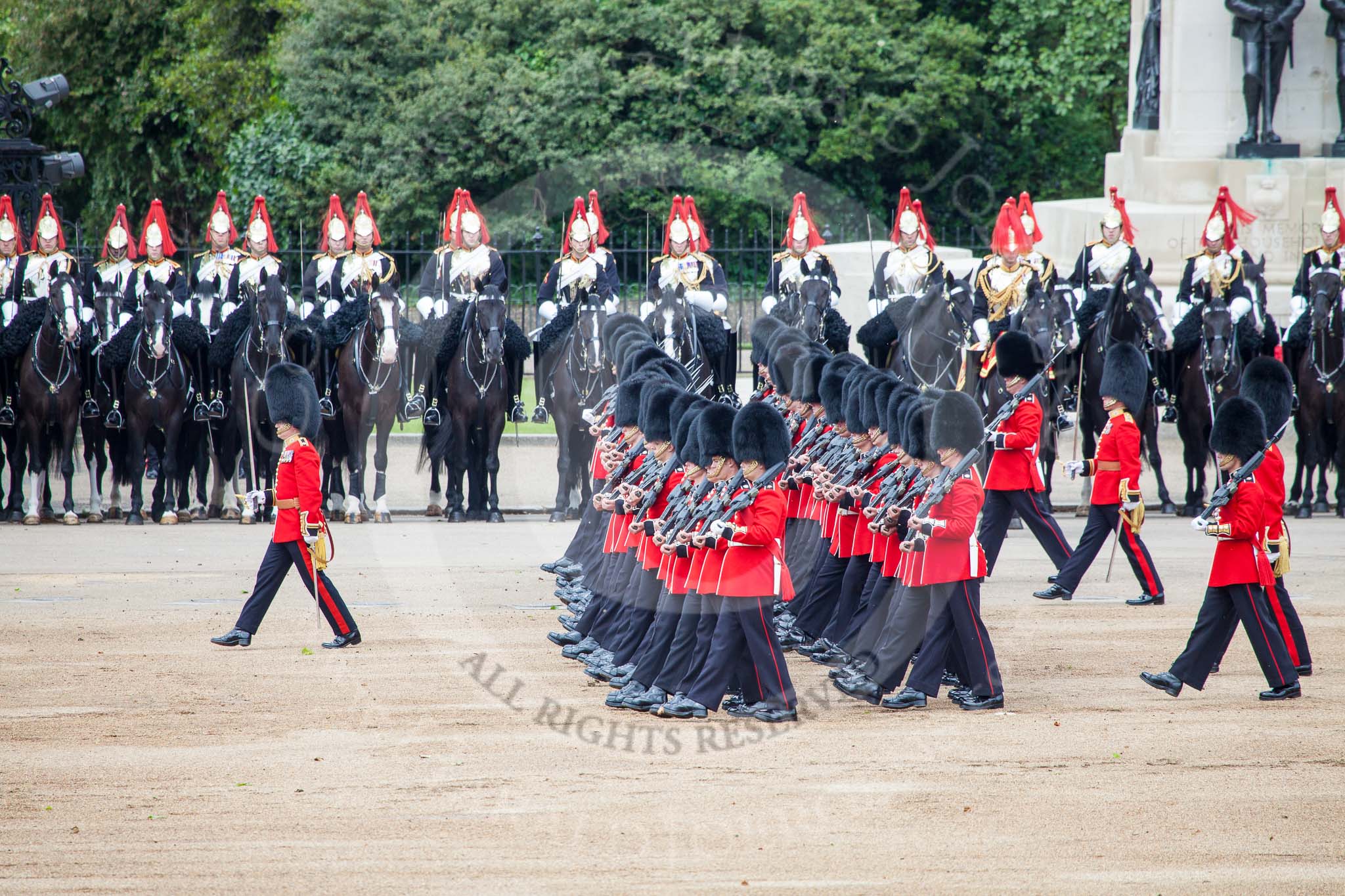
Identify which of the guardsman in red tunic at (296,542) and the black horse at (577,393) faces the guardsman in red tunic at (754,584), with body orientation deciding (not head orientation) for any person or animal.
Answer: the black horse

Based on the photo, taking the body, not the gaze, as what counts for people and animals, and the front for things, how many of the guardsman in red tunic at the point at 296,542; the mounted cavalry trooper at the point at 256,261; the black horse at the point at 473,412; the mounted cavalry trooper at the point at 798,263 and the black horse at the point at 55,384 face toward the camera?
4

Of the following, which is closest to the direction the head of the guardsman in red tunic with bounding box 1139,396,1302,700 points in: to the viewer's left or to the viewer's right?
to the viewer's left

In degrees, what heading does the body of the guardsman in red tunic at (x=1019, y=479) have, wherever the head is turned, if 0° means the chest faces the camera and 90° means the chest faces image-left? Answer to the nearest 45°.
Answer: approximately 90°

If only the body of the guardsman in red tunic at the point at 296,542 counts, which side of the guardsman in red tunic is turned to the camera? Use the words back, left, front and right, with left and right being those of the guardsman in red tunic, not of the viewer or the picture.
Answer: left

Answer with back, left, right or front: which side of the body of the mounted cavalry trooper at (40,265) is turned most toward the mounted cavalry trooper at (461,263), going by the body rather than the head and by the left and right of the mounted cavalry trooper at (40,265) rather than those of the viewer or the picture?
left

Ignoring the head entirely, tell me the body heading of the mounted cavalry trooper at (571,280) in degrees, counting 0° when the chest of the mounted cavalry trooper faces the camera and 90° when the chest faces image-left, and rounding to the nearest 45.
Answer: approximately 0°

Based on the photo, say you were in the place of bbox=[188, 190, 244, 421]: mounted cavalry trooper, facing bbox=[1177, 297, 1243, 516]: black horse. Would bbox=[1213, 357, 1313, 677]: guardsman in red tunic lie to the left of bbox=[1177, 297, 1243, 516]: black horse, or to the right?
right

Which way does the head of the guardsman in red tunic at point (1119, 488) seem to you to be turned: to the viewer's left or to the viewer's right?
to the viewer's left

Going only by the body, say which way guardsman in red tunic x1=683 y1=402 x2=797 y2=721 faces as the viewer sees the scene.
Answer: to the viewer's left

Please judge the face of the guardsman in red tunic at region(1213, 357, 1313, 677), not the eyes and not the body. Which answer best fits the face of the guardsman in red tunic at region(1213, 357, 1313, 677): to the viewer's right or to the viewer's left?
to the viewer's left
